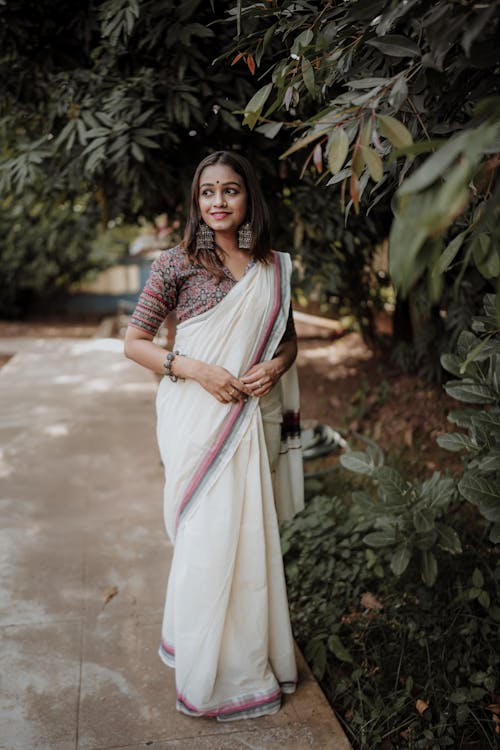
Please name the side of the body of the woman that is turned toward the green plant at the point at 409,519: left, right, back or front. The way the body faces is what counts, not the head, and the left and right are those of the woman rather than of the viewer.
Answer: left

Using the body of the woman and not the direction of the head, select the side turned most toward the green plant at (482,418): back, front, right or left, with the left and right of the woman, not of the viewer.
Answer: left

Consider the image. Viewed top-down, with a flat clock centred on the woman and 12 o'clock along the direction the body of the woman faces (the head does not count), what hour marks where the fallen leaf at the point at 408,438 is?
The fallen leaf is roughly at 7 o'clock from the woman.

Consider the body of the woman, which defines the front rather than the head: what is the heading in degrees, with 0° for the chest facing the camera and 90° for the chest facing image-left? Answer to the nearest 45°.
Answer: approximately 0°
